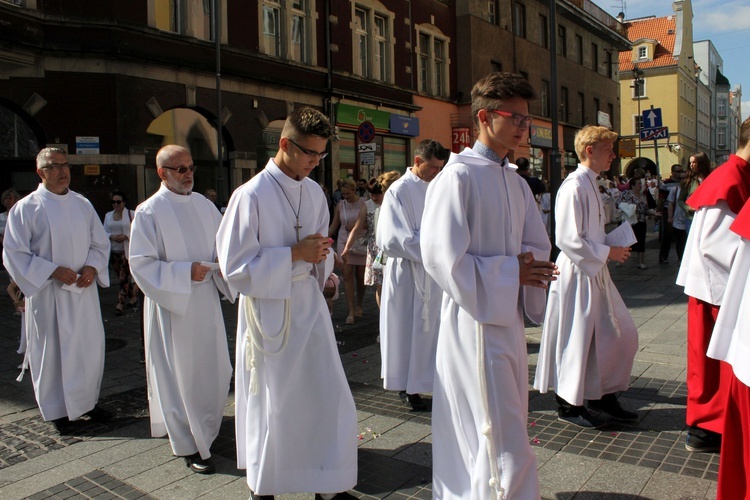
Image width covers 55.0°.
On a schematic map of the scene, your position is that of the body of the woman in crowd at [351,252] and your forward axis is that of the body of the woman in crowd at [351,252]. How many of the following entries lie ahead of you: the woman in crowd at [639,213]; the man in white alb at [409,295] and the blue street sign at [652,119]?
1

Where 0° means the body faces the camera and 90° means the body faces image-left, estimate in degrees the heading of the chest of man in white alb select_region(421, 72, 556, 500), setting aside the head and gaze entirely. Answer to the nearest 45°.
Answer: approximately 315°

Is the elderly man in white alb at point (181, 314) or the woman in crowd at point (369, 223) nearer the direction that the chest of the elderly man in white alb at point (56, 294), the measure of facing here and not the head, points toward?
the elderly man in white alb

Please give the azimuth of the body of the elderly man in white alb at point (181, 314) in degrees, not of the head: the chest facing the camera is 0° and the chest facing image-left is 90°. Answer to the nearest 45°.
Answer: approximately 315°

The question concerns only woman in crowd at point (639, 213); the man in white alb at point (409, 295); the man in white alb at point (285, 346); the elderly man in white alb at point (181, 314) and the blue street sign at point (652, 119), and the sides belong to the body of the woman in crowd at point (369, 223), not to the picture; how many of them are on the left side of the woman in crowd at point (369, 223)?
2

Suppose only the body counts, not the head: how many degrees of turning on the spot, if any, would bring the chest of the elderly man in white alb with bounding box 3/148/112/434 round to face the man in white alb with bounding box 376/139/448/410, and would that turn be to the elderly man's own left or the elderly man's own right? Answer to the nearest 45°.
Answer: approximately 45° to the elderly man's own left

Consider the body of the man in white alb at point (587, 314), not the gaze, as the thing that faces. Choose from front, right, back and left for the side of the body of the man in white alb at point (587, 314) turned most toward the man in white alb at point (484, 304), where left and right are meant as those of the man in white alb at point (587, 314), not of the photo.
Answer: right

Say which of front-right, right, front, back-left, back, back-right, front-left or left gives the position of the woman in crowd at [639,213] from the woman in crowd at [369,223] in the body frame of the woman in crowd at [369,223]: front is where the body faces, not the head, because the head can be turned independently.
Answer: left

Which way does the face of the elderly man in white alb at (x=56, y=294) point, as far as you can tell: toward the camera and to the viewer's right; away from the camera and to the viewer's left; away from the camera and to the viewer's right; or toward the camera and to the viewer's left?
toward the camera and to the viewer's right

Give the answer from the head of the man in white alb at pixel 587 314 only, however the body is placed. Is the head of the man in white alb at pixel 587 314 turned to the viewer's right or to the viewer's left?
to the viewer's right

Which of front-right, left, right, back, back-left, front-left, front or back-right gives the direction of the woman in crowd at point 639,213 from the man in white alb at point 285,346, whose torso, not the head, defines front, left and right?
left
